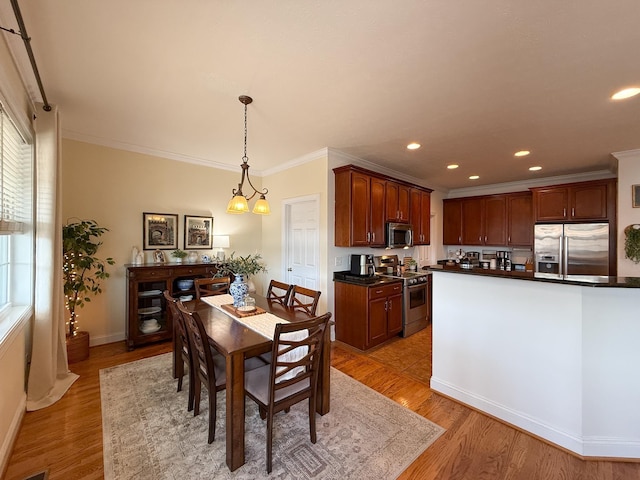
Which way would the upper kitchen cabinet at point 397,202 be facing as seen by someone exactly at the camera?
facing the viewer and to the right of the viewer

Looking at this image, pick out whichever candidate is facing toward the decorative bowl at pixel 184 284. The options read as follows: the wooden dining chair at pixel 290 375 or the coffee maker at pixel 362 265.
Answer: the wooden dining chair

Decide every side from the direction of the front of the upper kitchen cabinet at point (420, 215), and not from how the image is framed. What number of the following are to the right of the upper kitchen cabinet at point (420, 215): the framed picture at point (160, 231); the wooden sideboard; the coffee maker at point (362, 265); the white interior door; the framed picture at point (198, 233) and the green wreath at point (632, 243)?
5

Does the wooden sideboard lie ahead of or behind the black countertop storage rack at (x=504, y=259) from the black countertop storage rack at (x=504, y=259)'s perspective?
ahead

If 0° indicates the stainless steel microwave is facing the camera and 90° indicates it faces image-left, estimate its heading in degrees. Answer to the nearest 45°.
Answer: approximately 315°

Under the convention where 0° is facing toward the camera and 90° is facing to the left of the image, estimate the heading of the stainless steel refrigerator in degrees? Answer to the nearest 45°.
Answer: approximately 0°

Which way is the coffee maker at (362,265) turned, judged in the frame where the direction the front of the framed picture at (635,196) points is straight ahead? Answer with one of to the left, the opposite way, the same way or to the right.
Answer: to the left

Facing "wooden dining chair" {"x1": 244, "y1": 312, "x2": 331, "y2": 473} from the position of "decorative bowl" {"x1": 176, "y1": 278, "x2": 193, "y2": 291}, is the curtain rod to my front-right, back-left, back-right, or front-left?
front-right

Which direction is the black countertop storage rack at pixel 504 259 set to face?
toward the camera

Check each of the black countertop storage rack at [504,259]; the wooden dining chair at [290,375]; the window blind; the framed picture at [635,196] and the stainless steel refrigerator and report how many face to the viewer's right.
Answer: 1

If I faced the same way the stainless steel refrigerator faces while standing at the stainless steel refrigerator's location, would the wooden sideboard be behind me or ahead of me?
ahead

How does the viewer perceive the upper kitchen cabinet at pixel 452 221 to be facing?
facing the viewer

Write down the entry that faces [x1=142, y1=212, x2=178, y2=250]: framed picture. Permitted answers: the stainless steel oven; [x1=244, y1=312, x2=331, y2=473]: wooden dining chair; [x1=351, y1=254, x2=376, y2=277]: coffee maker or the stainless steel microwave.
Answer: the wooden dining chair

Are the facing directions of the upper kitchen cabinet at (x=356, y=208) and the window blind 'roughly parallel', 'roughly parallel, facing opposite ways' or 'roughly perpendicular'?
roughly perpendicular
